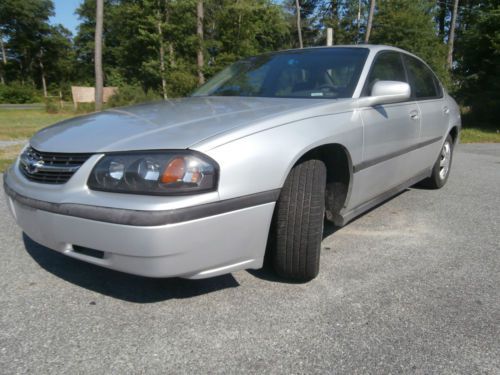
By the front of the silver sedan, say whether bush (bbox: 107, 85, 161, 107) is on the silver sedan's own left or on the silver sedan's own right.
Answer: on the silver sedan's own right

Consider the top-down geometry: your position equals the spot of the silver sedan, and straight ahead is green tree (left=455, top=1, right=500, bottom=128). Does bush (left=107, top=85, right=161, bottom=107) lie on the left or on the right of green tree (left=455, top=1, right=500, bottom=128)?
left

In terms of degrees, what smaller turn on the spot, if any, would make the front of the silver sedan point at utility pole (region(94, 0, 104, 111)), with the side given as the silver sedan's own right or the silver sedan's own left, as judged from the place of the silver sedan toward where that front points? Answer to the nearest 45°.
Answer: approximately 135° to the silver sedan's own right

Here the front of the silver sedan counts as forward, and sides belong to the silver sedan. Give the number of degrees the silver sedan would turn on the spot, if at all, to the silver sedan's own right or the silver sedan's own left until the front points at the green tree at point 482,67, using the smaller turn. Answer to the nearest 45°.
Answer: approximately 180°

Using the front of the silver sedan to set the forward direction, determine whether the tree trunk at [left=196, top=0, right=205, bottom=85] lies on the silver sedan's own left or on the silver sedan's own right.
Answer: on the silver sedan's own right

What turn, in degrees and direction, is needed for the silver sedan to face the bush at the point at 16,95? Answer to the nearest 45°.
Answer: approximately 90° to its right

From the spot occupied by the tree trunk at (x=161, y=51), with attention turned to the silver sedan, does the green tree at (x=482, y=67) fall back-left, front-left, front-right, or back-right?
front-left

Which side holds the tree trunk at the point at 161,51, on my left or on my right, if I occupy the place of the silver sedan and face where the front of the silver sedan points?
on my right

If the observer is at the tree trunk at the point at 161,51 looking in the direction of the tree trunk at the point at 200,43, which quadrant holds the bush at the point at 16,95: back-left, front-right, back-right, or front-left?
back-left

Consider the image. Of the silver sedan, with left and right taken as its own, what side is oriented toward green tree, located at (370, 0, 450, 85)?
back
